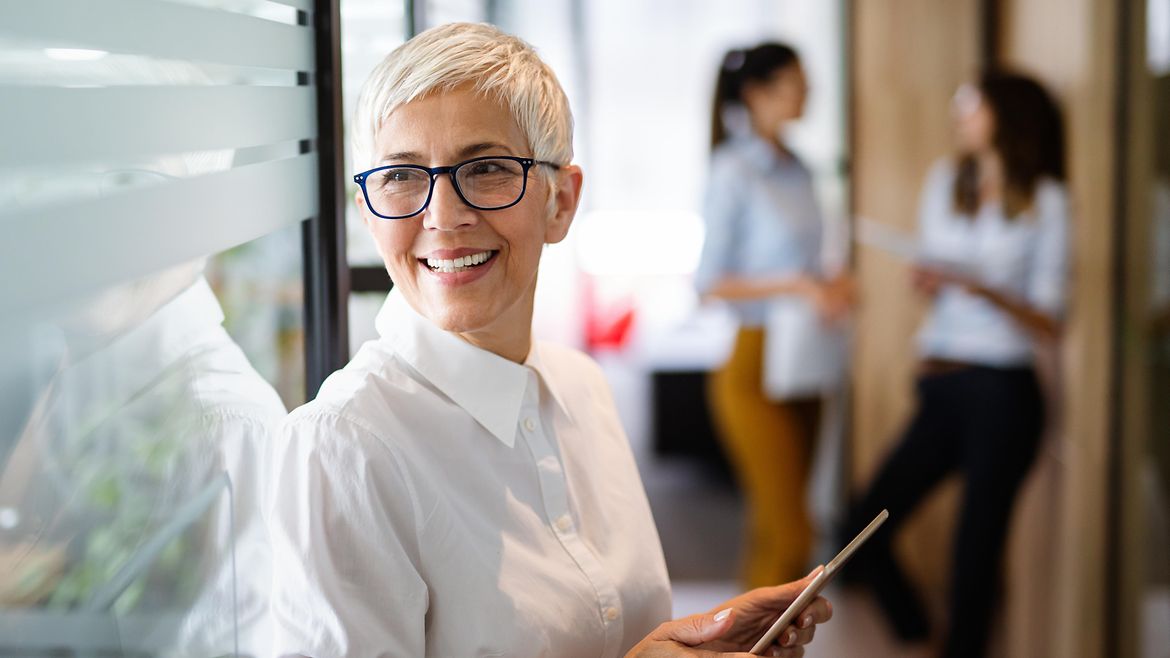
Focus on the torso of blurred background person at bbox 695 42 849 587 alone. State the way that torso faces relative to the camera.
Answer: to the viewer's right

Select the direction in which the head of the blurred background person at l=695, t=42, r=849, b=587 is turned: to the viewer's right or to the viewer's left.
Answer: to the viewer's right

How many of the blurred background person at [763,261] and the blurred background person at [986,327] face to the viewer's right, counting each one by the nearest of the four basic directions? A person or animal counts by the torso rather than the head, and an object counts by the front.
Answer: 1

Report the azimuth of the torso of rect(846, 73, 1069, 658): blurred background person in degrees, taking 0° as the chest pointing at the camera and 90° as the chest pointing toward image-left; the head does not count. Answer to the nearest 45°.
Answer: approximately 45°

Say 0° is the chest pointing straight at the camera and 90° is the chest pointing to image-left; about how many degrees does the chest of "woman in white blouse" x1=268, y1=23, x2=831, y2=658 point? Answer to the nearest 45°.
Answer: approximately 315°

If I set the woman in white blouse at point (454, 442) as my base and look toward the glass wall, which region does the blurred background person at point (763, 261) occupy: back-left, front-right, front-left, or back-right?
back-right

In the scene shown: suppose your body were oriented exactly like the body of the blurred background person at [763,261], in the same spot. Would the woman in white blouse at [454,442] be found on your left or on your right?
on your right
